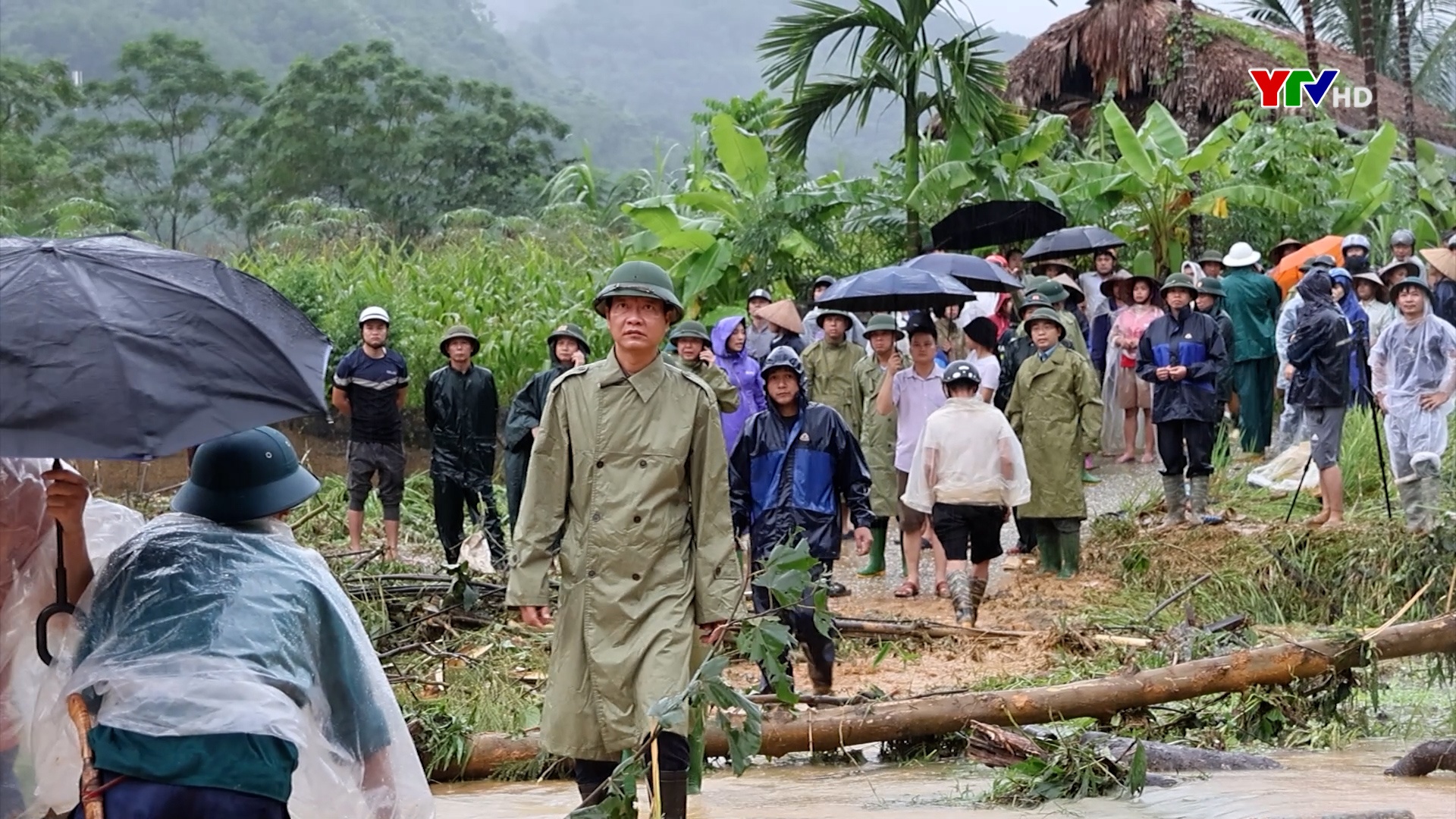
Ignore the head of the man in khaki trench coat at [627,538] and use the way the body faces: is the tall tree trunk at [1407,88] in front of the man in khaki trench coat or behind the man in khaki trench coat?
behind

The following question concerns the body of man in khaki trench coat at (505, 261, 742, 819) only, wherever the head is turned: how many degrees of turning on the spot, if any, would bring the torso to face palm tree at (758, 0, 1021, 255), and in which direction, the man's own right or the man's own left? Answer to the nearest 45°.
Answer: approximately 180°

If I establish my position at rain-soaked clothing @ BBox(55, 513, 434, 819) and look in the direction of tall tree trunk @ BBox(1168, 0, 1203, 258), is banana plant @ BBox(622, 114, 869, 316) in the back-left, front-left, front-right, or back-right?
front-left

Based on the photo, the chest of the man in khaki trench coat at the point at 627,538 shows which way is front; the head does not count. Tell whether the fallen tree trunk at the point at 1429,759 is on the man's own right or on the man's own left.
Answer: on the man's own left

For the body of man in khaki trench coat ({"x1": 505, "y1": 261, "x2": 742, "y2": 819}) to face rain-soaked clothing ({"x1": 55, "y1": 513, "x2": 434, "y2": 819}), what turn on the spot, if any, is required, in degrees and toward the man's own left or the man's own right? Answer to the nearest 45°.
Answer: approximately 45° to the man's own right

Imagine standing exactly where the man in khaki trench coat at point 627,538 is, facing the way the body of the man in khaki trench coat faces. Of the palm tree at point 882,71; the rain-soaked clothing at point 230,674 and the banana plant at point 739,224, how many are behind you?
2

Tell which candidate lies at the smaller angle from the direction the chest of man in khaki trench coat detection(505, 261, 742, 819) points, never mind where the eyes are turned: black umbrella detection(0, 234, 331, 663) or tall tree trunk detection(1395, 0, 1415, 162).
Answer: the black umbrella

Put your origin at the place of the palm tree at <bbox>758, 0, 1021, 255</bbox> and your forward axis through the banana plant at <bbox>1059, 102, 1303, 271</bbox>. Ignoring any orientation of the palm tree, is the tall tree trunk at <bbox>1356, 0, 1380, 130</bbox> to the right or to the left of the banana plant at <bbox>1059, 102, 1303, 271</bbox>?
left

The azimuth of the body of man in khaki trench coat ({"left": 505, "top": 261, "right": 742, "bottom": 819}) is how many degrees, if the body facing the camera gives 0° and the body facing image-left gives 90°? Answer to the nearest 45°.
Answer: approximately 0°

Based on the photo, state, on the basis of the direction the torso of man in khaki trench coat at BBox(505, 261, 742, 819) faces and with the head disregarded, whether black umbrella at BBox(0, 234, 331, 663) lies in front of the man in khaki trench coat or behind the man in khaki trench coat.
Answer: in front

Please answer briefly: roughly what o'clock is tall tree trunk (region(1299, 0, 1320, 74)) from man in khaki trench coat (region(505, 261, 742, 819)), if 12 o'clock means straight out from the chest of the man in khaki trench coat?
The tall tree trunk is roughly at 7 o'clock from the man in khaki trench coat.

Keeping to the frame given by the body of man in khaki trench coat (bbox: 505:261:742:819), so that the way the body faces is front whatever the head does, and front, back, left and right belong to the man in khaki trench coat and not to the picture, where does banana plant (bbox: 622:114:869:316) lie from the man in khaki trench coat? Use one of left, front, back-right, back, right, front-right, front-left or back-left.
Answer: back

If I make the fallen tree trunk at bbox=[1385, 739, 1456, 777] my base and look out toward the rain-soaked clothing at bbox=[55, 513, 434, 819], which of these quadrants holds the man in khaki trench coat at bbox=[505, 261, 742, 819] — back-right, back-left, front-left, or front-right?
front-right
